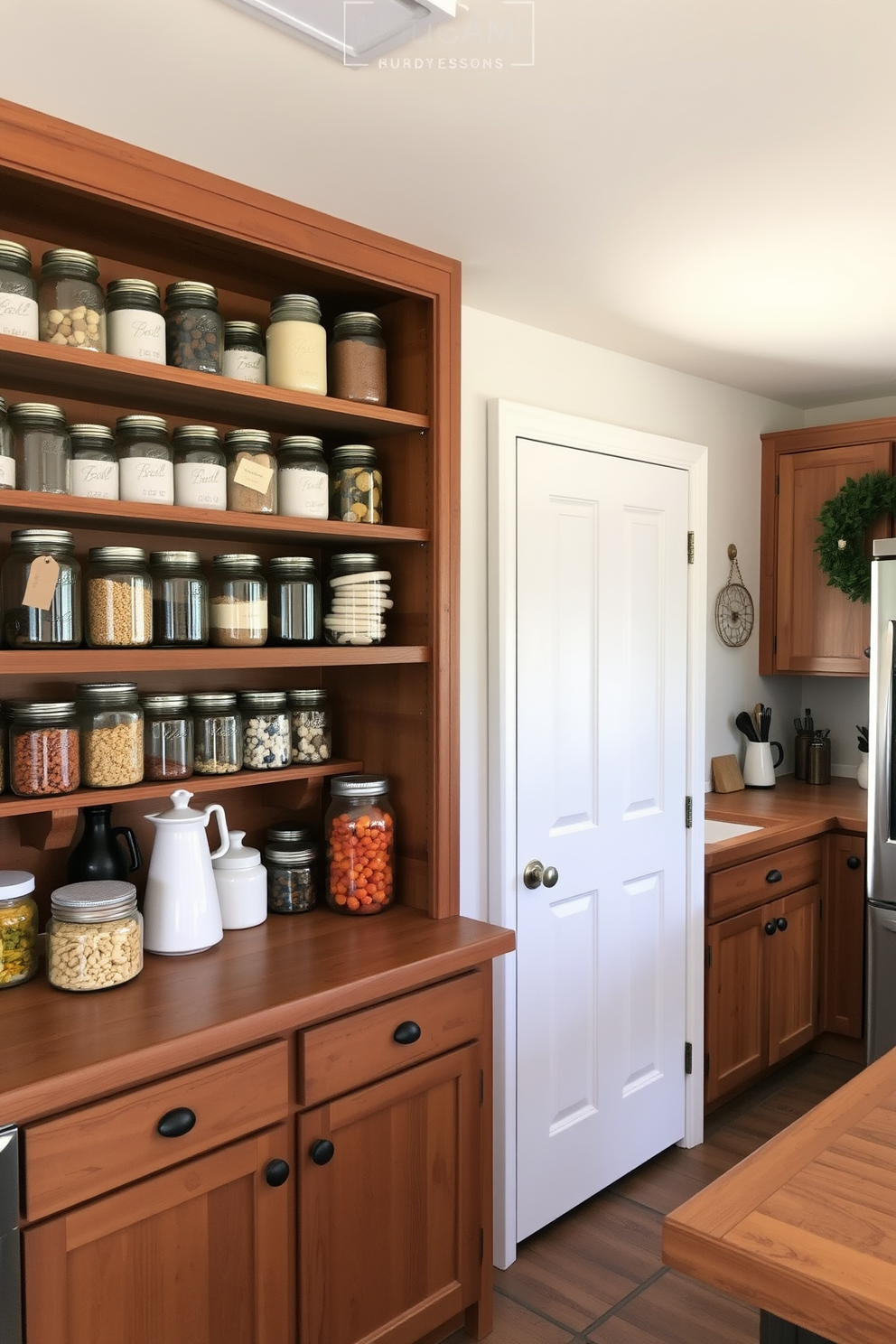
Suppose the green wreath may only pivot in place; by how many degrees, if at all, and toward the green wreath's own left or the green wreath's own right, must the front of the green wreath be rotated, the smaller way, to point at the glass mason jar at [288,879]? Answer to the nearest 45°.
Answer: approximately 45° to the green wreath's own right

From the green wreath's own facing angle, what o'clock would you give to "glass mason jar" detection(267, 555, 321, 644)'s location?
The glass mason jar is roughly at 1 o'clock from the green wreath.

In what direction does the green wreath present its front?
toward the camera

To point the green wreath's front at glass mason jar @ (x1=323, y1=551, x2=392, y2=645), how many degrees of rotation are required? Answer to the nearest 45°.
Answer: approximately 45° to its right

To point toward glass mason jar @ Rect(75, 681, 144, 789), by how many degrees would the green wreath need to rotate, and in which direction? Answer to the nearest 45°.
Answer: approximately 45° to its right

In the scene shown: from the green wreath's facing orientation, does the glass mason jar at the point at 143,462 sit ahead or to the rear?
ahead

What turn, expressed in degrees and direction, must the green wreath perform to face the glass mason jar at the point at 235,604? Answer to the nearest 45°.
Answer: approximately 45° to its right

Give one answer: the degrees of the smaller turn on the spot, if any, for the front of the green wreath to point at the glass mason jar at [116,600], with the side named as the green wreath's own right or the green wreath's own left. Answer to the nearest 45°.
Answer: approximately 45° to the green wreath's own right

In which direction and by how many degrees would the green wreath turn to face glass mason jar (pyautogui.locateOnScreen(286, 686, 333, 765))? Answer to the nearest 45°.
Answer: approximately 45° to its right

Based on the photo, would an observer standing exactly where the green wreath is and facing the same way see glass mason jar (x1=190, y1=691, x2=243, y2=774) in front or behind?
in front

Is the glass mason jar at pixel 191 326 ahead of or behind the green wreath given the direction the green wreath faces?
ahead
